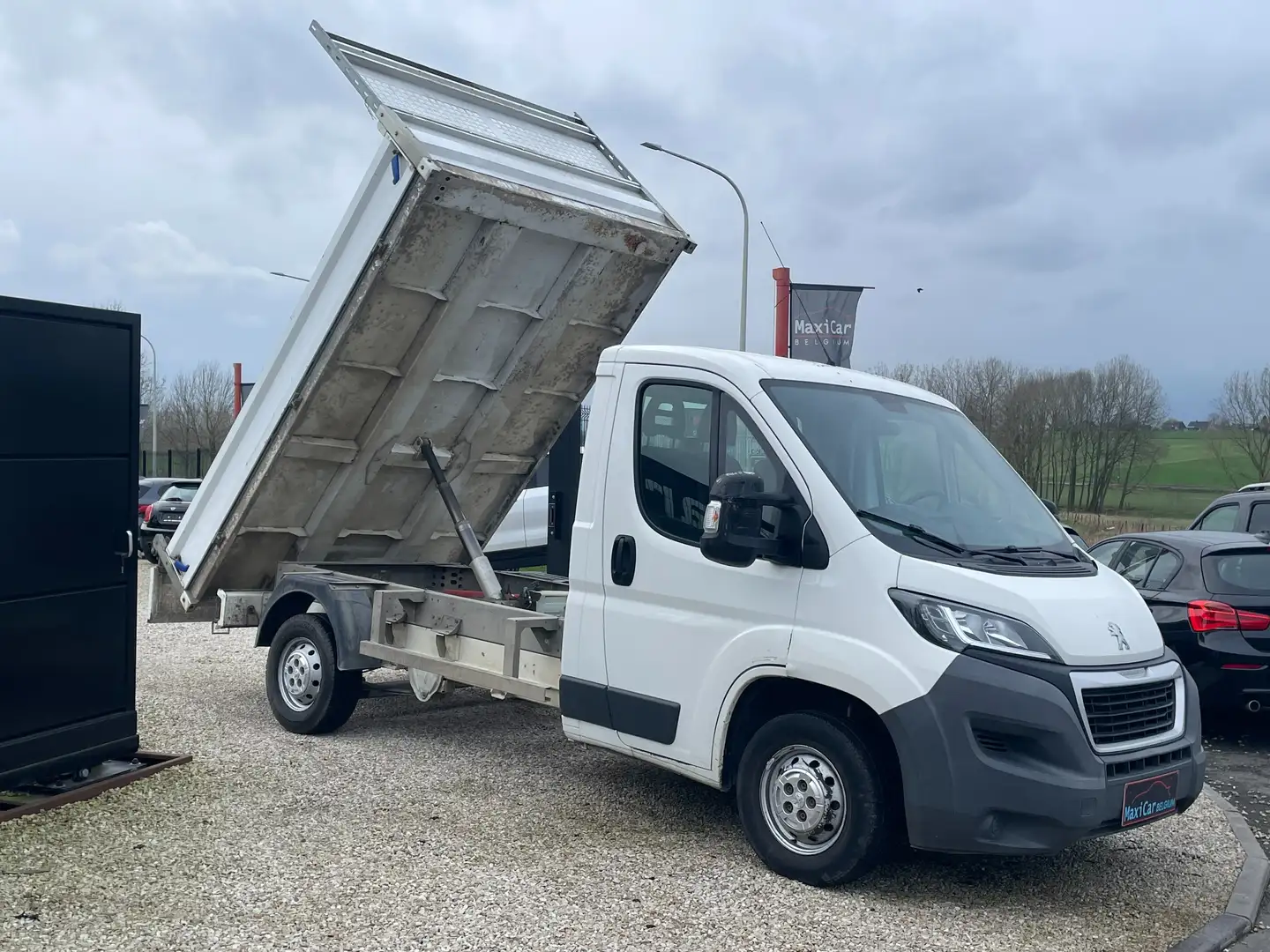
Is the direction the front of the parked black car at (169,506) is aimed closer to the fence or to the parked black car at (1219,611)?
the fence

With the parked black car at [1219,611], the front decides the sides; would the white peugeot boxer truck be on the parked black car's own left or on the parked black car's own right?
on the parked black car's own left

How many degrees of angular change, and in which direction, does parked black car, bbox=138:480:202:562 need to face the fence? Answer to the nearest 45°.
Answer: approximately 45° to its left

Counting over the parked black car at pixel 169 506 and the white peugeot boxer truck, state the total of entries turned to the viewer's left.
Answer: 0

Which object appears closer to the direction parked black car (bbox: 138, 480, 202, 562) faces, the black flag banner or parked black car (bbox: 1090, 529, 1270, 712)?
the black flag banner

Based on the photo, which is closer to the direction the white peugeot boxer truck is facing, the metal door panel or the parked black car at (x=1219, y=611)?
the parked black car

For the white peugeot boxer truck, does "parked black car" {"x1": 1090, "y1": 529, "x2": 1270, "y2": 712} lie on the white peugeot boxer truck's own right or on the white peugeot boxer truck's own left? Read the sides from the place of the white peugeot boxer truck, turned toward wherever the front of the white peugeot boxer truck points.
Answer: on the white peugeot boxer truck's own left

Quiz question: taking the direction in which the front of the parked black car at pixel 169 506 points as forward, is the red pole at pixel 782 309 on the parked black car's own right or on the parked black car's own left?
on the parked black car's own right

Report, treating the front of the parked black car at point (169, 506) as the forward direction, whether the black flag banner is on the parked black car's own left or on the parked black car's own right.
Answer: on the parked black car's own right

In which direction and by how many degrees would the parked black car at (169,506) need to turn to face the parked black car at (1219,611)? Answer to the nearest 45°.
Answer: approximately 90° to its right

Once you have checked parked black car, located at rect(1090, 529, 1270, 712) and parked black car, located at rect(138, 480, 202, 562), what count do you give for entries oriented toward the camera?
0

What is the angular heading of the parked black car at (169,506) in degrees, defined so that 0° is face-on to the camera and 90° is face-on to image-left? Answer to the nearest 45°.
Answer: approximately 225°

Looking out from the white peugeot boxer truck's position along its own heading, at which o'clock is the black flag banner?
The black flag banner is roughly at 8 o'clock from the white peugeot boxer truck.

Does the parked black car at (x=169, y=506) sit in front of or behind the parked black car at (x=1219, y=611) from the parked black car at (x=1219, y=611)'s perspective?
in front

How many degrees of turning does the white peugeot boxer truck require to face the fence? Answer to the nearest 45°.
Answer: approximately 180°

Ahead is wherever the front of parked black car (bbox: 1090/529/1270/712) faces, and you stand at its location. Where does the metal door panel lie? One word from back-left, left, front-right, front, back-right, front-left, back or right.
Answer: left

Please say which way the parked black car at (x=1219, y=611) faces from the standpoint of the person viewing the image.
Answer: facing away from the viewer and to the left of the viewer
